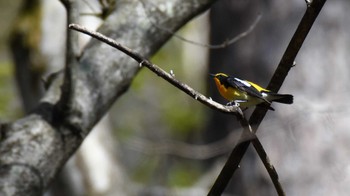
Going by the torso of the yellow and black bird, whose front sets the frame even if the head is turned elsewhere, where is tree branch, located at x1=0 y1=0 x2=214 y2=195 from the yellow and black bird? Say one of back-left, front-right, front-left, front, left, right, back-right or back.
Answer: front-right

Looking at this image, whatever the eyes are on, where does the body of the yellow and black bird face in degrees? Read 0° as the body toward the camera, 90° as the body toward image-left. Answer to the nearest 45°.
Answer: approximately 90°

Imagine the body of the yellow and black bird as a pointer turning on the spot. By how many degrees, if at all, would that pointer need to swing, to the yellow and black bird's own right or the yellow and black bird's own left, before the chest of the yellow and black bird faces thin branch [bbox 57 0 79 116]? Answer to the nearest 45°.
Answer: approximately 45° to the yellow and black bird's own right
